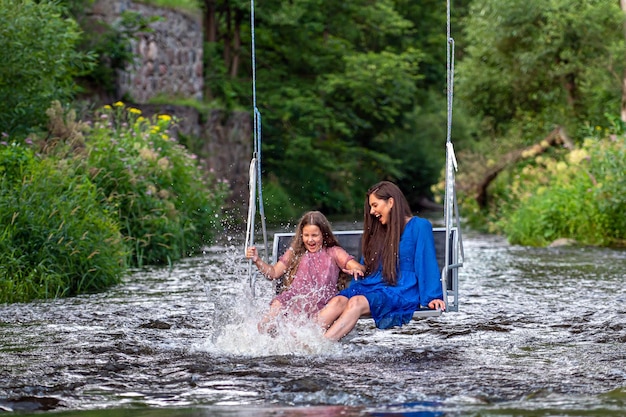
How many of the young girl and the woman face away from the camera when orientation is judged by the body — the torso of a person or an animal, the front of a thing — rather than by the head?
0

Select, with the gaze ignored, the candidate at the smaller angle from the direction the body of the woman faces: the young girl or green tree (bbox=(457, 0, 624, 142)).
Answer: the young girl

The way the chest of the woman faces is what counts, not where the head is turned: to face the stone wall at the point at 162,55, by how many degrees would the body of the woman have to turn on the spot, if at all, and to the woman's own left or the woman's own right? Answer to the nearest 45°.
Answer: approximately 135° to the woman's own right

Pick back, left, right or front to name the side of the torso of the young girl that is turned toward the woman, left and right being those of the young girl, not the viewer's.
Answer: left

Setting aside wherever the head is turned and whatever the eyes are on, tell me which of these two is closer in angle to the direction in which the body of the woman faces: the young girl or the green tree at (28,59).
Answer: the young girl

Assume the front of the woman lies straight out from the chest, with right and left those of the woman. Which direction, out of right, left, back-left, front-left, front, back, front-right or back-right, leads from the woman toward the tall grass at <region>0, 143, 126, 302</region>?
right

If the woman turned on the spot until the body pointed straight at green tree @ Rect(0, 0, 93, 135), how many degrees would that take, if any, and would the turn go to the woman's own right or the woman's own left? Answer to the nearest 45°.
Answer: approximately 90° to the woman's own right

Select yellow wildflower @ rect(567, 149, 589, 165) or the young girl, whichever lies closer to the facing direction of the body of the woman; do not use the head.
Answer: the young girl

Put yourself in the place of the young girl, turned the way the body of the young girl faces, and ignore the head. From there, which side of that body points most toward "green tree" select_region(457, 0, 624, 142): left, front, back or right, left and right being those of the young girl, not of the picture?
back

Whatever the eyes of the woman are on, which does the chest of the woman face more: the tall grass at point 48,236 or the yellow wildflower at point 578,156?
the tall grass

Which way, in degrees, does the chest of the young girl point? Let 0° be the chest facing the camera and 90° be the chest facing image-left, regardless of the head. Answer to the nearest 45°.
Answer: approximately 0°

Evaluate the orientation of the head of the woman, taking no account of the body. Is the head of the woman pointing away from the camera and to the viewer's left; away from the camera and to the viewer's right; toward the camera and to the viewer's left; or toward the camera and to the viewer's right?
toward the camera and to the viewer's left

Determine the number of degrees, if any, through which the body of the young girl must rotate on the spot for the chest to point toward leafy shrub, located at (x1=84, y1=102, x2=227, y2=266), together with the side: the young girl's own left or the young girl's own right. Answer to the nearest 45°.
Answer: approximately 180°
